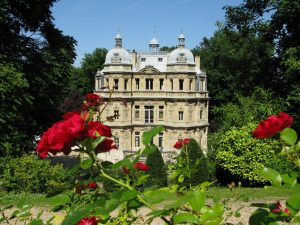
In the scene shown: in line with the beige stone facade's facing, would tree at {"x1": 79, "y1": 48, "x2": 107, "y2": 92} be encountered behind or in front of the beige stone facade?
behind

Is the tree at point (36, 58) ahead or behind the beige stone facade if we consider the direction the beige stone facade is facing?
ahead

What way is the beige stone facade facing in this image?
toward the camera

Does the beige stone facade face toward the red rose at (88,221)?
yes

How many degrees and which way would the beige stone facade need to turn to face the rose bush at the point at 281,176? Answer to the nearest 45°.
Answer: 0° — it already faces it

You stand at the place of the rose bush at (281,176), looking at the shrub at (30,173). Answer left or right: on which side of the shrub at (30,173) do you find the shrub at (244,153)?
right

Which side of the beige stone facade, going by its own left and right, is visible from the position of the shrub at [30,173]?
front

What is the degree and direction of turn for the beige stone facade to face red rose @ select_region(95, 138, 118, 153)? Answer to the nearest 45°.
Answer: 0° — it already faces it

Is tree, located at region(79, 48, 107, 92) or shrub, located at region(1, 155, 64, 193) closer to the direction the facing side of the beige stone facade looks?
the shrub

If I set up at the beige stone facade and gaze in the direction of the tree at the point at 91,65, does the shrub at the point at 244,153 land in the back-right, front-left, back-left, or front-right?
back-left
